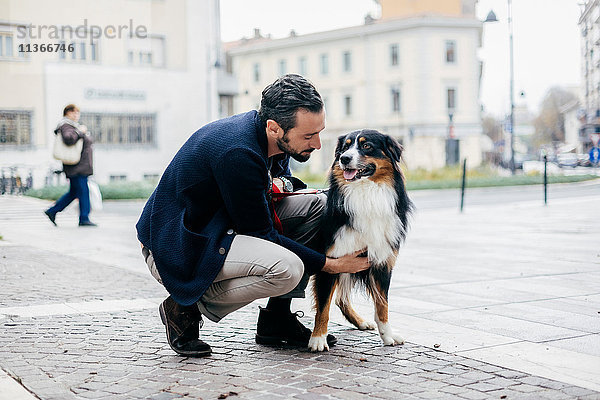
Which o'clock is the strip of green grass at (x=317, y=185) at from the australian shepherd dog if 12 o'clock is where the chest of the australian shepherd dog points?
The strip of green grass is roughly at 6 o'clock from the australian shepherd dog.

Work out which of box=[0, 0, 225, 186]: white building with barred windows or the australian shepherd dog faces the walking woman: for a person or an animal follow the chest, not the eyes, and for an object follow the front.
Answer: the white building with barred windows

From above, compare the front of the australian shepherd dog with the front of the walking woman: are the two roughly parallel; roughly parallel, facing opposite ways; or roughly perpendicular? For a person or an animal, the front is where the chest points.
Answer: roughly perpendicular

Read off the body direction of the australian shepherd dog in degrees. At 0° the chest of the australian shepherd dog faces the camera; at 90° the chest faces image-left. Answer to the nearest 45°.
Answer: approximately 0°

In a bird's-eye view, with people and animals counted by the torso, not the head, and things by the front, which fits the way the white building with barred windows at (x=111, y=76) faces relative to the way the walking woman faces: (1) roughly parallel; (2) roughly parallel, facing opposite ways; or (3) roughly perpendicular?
roughly perpendicular

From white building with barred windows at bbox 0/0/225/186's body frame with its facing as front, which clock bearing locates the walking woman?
The walking woman is roughly at 12 o'clock from the white building with barred windows.

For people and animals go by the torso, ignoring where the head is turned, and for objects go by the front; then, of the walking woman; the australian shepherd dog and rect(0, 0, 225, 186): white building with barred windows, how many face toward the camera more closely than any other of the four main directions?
2

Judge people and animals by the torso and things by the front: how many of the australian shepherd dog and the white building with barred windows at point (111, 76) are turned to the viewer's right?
0

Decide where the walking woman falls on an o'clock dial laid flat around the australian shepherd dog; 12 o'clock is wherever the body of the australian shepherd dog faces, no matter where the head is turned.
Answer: The walking woman is roughly at 5 o'clock from the australian shepherd dog.
